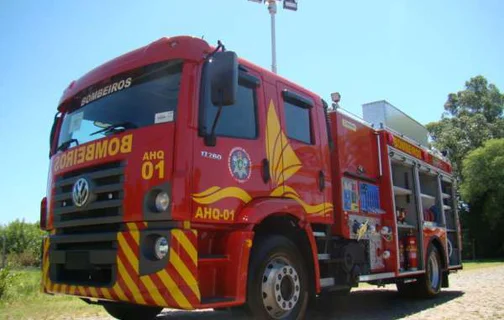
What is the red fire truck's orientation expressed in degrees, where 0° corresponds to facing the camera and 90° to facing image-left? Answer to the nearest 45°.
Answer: approximately 45°

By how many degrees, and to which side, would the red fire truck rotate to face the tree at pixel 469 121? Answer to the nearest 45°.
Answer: approximately 180°

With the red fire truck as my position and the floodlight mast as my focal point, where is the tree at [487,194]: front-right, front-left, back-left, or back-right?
front-right

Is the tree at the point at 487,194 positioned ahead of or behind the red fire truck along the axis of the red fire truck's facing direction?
behind

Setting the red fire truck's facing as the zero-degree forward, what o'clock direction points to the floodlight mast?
The floodlight mast is roughly at 5 o'clock from the red fire truck.
